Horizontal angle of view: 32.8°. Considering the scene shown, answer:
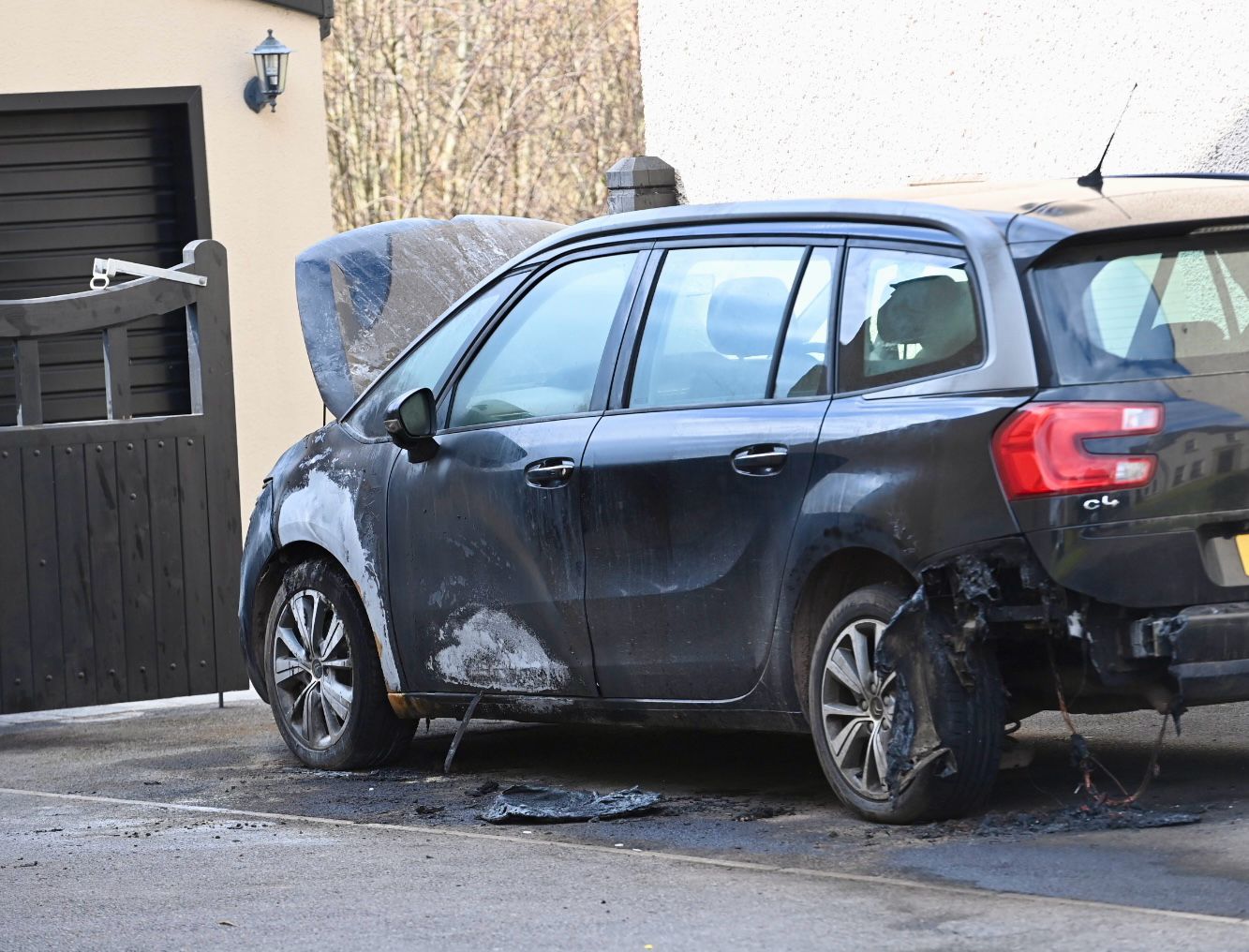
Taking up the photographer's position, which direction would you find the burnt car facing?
facing away from the viewer and to the left of the viewer

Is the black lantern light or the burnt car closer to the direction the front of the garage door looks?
the burnt car

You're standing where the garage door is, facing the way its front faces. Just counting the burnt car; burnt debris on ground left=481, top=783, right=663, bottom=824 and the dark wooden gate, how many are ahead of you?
3

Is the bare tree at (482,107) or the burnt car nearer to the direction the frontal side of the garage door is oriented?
the burnt car

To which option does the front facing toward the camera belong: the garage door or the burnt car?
the garage door

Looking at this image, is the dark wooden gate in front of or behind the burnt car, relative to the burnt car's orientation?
in front

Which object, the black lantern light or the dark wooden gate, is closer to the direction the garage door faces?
the dark wooden gate

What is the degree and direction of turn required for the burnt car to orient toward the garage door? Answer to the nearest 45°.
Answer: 0° — it already faces it

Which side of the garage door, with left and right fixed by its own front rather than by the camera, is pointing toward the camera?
front

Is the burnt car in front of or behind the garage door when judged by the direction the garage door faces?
in front

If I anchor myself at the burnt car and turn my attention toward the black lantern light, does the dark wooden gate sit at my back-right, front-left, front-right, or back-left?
front-left

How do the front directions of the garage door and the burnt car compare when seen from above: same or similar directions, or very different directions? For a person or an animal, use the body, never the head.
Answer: very different directions

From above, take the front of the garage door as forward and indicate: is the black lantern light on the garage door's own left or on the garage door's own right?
on the garage door's own left

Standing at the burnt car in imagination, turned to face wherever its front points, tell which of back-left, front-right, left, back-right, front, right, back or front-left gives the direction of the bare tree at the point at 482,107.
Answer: front-right

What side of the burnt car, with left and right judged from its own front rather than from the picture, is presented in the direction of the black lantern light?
front

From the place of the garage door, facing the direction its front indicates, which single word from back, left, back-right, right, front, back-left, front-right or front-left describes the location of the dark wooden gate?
front

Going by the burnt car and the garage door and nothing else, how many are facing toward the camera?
1
